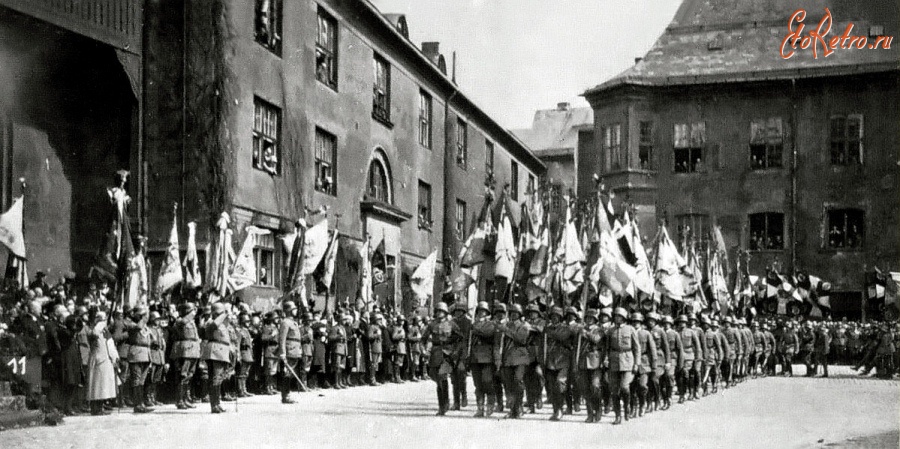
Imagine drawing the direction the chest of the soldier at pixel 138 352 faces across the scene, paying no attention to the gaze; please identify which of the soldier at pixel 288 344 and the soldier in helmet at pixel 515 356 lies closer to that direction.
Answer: the soldier in helmet

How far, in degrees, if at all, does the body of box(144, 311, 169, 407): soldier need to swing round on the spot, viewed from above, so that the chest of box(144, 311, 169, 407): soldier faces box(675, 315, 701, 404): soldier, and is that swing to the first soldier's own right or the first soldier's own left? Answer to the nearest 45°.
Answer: approximately 45° to the first soldier's own left

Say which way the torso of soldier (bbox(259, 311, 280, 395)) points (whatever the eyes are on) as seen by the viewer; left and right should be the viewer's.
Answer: facing the viewer and to the right of the viewer

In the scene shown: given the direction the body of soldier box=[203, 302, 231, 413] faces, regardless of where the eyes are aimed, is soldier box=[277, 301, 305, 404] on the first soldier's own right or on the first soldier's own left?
on the first soldier's own left

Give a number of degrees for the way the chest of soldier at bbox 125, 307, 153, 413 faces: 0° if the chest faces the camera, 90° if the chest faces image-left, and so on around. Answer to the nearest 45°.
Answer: approximately 315°
